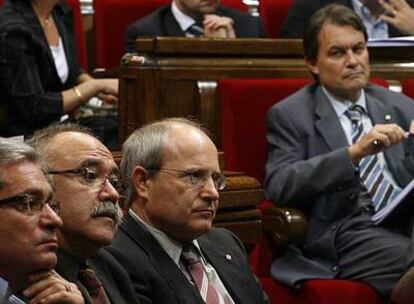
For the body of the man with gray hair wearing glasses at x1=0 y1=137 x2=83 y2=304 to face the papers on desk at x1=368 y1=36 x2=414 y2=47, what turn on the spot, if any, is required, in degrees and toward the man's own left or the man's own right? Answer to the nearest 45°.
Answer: approximately 90° to the man's own left

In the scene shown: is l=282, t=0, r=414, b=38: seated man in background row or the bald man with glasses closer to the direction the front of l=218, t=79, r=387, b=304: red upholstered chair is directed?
the bald man with glasses

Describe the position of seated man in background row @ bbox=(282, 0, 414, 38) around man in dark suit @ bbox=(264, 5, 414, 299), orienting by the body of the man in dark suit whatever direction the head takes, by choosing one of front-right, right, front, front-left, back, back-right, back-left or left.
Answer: back-left

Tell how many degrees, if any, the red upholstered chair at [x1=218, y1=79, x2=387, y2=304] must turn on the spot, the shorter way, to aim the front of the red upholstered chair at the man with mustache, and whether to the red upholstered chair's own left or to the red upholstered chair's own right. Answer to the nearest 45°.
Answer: approximately 45° to the red upholstered chair's own right
